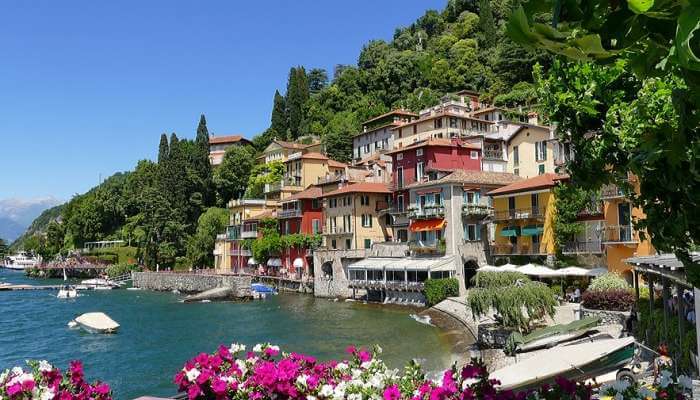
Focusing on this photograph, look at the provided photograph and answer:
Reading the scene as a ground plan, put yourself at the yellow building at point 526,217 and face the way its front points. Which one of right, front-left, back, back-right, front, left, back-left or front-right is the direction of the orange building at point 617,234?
left

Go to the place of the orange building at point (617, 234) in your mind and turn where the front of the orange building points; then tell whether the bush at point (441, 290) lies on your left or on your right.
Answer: on your right

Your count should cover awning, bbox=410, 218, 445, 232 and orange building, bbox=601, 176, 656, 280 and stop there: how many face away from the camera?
0

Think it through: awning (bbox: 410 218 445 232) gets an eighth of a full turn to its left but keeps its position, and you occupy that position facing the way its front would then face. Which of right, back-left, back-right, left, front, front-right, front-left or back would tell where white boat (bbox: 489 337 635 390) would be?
front

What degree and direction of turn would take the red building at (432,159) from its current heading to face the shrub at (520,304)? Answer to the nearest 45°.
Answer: approximately 45° to its left

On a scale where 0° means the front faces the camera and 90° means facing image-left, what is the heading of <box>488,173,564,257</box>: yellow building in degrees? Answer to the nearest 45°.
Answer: approximately 45°

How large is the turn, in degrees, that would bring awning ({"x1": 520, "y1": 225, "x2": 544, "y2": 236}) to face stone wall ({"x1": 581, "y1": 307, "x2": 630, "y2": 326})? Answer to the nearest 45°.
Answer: approximately 45° to its left

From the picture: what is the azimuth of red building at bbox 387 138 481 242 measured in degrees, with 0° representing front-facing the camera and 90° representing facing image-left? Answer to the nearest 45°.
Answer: approximately 45°

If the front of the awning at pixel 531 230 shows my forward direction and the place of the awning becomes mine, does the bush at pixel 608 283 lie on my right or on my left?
on my left

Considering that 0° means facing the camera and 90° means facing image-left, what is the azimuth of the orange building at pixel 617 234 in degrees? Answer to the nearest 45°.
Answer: approximately 45°

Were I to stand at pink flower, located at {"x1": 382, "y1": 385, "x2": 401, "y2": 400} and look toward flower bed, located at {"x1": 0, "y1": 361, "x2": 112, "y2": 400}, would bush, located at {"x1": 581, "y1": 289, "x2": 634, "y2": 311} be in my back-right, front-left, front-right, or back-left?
back-right

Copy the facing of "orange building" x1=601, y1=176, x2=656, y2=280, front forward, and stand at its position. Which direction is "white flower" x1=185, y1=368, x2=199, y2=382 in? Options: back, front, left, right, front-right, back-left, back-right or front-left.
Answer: front-left

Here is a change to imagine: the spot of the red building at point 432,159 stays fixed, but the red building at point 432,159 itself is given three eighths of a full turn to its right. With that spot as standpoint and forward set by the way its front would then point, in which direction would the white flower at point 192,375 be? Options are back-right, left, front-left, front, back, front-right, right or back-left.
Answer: back
